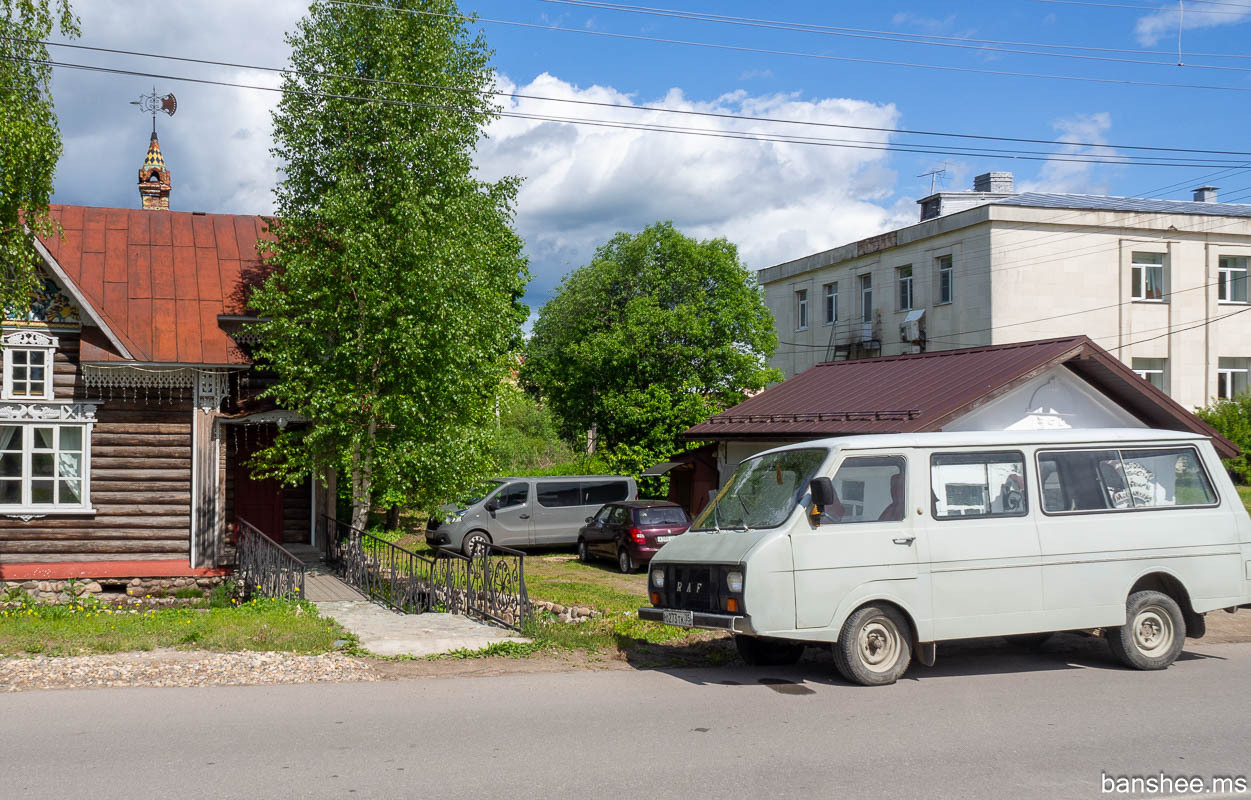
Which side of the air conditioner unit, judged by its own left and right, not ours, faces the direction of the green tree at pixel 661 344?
front

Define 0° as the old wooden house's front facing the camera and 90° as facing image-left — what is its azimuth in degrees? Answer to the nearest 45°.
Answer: approximately 0°

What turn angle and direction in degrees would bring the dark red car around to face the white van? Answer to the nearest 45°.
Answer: approximately 135° to its left

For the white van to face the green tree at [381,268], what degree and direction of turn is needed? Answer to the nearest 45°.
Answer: approximately 90° to its right

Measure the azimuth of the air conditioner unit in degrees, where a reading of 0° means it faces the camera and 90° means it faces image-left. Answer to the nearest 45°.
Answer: approximately 45°

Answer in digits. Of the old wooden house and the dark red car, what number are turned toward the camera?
1

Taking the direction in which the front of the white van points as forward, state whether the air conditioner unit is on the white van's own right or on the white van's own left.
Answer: on the white van's own right

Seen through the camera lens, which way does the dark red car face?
facing away from the viewer and to the left of the viewer

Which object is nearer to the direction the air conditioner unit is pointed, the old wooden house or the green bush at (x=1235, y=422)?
the old wooden house

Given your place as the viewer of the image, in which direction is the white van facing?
facing the viewer and to the left of the viewer
